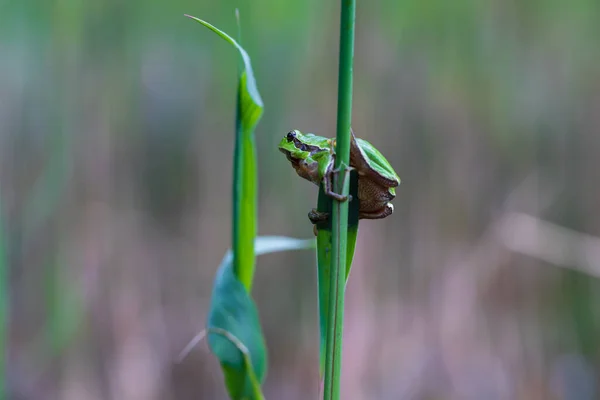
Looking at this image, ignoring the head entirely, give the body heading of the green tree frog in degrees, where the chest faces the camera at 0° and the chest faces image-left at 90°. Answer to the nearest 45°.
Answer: approximately 90°
